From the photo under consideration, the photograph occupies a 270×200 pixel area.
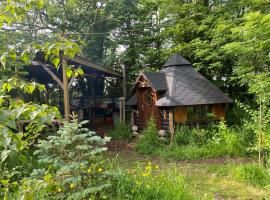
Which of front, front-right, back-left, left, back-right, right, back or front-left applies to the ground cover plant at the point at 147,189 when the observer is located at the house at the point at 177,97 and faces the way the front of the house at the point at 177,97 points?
front-left

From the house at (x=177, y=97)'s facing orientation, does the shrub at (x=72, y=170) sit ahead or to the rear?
ahead

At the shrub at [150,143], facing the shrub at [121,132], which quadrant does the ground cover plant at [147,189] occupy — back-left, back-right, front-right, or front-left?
back-left

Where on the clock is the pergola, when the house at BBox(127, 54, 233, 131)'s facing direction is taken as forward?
The pergola is roughly at 2 o'clock from the house.

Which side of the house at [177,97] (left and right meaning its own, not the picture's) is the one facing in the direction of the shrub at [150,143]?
front

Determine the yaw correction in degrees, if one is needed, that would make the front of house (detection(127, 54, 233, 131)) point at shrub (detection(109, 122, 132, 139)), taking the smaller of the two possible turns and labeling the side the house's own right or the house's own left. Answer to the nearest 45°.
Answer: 0° — it already faces it

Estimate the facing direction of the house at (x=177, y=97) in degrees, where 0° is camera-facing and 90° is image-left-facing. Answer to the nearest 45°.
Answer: approximately 45°
